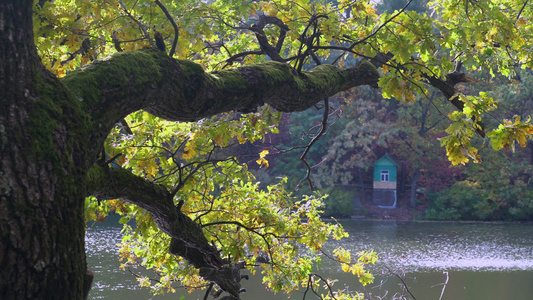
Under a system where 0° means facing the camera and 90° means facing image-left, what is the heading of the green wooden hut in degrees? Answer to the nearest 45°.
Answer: approximately 0°

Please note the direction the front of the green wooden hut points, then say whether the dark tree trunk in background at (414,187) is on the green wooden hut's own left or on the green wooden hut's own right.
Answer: on the green wooden hut's own left

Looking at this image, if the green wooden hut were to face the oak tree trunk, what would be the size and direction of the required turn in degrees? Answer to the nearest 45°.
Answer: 0° — it already faces it

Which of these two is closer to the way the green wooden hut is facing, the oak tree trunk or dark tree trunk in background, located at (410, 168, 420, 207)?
the oak tree trunk
